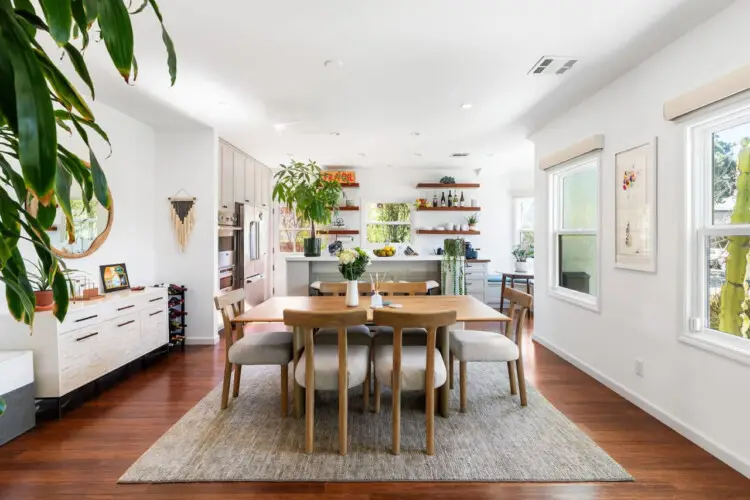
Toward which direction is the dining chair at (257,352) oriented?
to the viewer's right

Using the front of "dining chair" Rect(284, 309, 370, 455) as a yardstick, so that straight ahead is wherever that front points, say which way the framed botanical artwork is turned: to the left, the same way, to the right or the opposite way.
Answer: to the left

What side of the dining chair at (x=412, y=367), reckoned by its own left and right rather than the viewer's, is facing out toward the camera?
back

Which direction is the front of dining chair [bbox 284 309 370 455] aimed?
away from the camera

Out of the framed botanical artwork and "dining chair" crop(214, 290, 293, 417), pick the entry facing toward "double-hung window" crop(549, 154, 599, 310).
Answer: the dining chair

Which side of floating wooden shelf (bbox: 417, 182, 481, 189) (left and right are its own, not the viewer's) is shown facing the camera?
front

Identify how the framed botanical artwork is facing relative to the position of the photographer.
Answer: facing the viewer and to the left of the viewer

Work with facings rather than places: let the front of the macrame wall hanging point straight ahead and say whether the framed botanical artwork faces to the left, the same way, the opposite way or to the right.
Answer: to the right

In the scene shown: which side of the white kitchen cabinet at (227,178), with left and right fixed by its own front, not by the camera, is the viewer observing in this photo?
right

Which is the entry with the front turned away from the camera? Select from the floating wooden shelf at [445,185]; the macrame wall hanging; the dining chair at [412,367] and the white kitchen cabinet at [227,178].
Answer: the dining chair

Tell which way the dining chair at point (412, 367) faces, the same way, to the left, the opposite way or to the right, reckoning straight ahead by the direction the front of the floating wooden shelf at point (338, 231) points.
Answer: the opposite way

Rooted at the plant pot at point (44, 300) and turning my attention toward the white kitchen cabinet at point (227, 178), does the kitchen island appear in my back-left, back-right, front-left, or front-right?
front-right

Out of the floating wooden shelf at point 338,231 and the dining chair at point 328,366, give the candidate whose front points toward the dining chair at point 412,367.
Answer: the floating wooden shelf

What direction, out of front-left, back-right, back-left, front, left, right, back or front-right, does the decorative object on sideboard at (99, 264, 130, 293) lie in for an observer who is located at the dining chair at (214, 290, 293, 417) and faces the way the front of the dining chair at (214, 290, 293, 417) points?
back-left

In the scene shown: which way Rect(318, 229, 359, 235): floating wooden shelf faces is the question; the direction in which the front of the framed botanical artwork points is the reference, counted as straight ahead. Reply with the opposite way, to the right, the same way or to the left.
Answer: to the left

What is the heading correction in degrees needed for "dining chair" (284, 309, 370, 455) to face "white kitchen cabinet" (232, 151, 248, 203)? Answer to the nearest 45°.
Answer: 0° — it already faces it

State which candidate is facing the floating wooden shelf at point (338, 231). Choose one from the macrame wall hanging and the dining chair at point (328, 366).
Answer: the dining chair

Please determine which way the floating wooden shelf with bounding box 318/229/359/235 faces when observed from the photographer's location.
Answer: facing the viewer
